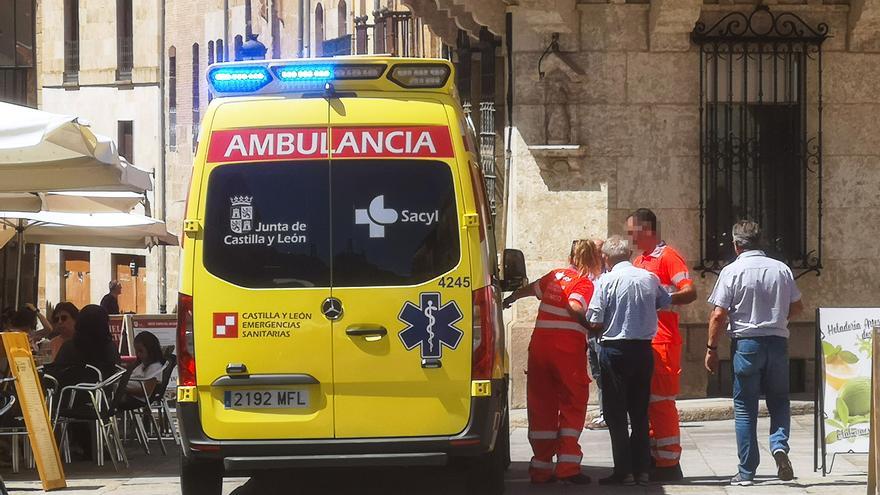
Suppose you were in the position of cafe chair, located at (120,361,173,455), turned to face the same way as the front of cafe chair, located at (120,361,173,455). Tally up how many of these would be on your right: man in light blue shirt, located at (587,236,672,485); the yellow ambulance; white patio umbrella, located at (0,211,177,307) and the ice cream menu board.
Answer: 1

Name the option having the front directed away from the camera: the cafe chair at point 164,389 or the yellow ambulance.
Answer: the yellow ambulance

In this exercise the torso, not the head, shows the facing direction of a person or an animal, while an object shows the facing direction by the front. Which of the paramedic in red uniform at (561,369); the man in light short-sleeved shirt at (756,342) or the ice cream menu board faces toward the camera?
the ice cream menu board

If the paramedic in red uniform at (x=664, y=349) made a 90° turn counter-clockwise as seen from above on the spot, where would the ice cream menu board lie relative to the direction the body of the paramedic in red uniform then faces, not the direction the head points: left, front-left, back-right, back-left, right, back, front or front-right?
front-left

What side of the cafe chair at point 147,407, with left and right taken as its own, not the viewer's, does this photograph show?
left

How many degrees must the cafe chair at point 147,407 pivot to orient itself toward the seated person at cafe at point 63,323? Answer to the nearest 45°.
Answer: approximately 45° to its right

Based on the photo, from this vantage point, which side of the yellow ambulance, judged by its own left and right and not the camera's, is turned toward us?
back

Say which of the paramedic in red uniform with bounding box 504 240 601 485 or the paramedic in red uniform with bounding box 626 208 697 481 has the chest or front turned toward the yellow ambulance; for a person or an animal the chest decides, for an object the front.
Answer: the paramedic in red uniform with bounding box 626 208 697 481

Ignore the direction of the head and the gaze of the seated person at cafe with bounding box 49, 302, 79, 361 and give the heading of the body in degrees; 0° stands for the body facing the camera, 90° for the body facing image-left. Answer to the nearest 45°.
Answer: approximately 45°

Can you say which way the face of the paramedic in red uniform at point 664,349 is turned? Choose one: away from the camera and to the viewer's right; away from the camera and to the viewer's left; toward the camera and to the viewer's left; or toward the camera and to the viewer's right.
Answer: toward the camera and to the viewer's left

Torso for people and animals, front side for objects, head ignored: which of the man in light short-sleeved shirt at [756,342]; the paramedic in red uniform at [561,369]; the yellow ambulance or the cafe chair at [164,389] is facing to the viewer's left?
the cafe chair

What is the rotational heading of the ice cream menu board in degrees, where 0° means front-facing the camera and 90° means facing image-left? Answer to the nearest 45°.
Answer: approximately 0°

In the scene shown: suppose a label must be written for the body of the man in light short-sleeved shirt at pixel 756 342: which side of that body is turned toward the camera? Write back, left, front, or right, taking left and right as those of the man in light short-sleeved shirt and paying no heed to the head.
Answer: back

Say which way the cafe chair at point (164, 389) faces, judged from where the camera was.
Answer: facing to the left of the viewer
